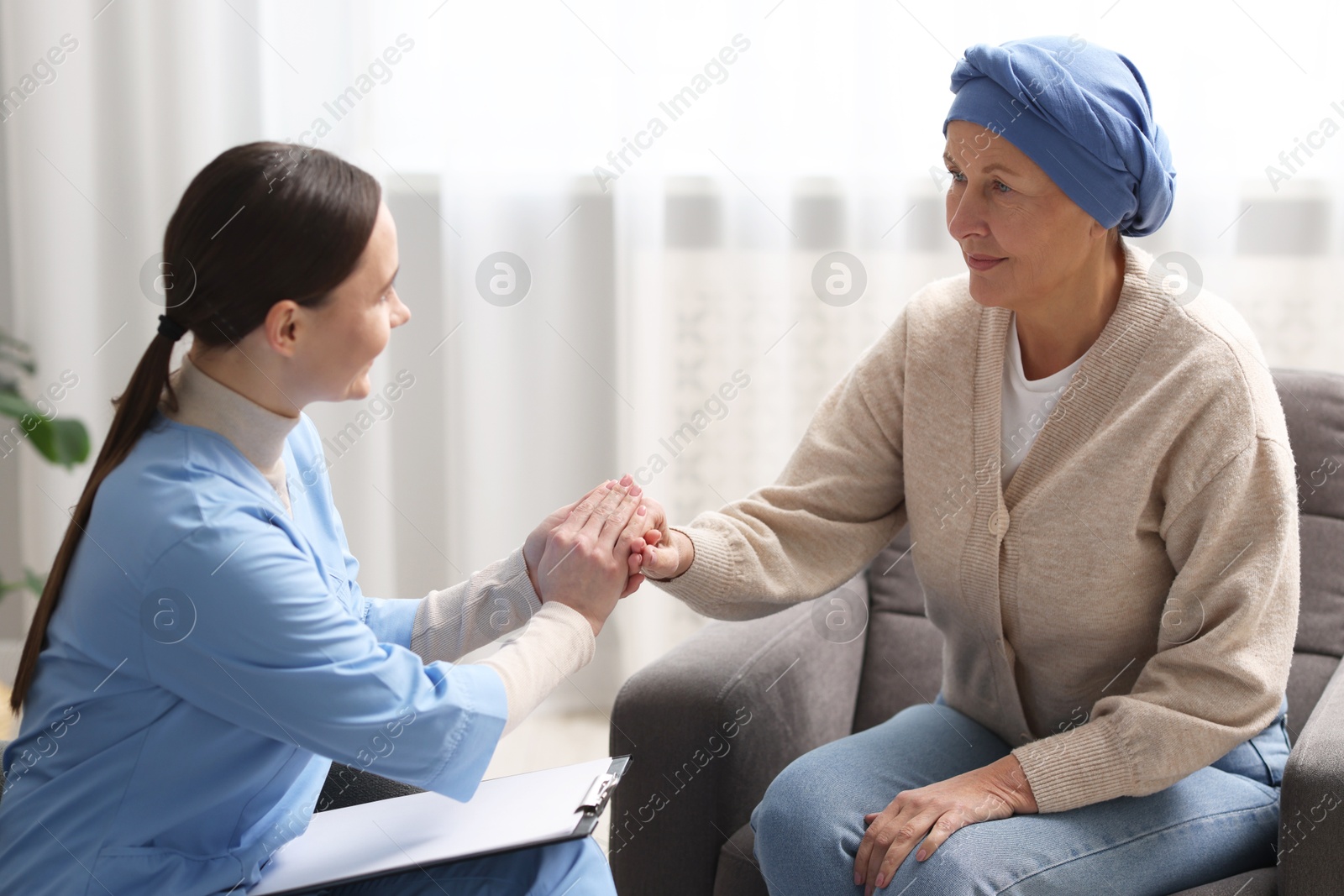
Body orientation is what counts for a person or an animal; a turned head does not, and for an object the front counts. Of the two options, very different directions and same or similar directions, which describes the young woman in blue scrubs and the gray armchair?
very different directions

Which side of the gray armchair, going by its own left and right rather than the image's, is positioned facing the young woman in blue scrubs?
front

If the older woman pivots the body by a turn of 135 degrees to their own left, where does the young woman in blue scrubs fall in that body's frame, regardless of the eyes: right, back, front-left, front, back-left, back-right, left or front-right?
back-right

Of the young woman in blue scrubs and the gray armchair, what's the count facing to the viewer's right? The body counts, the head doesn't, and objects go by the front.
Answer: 1

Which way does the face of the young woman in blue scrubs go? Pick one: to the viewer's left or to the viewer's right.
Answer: to the viewer's right

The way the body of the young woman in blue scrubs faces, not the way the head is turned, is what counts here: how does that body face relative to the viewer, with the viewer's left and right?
facing to the right of the viewer

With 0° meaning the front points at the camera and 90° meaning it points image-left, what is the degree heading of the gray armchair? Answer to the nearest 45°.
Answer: approximately 45°
